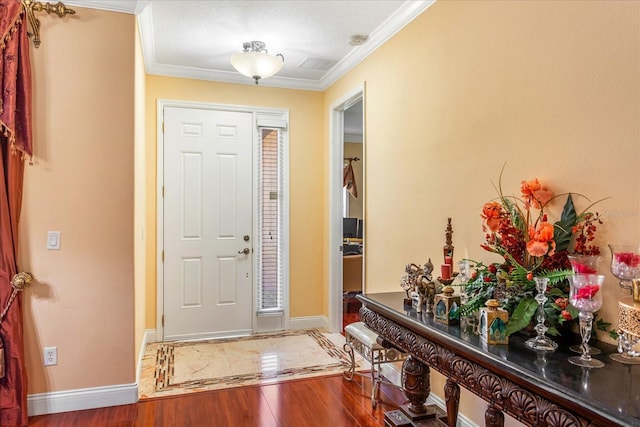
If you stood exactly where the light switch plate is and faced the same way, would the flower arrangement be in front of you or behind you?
in front

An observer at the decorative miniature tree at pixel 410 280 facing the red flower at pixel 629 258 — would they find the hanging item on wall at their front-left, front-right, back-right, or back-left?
back-left

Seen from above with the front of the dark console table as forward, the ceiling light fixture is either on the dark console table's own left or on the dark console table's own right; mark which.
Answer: on the dark console table's own right

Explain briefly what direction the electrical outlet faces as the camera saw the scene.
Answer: facing the viewer

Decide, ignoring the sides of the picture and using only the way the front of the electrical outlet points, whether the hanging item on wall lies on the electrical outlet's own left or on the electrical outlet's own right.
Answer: on the electrical outlet's own left

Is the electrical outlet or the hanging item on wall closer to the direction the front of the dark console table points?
the electrical outlet

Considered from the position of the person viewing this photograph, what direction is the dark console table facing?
facing the viewer and to the left of the viewer

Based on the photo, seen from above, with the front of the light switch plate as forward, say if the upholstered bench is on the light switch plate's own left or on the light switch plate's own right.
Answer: on the light switch plate's own left

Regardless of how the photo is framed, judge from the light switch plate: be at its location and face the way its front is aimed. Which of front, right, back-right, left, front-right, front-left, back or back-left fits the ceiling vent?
left
